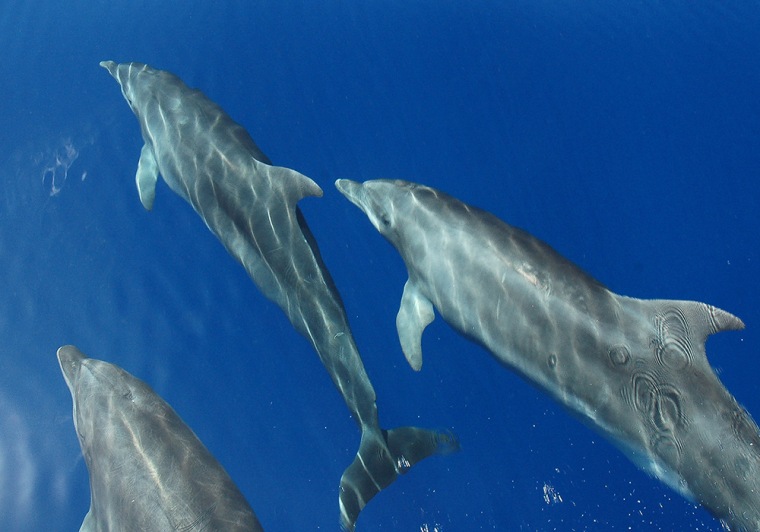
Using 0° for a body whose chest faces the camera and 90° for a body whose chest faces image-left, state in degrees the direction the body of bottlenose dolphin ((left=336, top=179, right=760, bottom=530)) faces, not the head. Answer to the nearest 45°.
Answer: approximately 135°

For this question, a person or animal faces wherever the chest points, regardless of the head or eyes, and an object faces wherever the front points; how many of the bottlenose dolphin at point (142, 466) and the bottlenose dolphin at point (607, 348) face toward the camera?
0

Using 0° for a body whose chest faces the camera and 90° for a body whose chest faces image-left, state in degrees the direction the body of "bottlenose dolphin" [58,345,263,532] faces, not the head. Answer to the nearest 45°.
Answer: approximately 135°

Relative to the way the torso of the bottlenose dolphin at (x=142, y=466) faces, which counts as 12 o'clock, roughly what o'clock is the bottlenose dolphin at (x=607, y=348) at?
the bottlenose dolphin at (x=607, y=348) is roughly at 5 o'clock from the bottlenose dolphin at (x=142, y=466).

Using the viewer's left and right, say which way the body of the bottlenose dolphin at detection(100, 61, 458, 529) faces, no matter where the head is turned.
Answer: facing away from the viewer and to the left of the viewer
